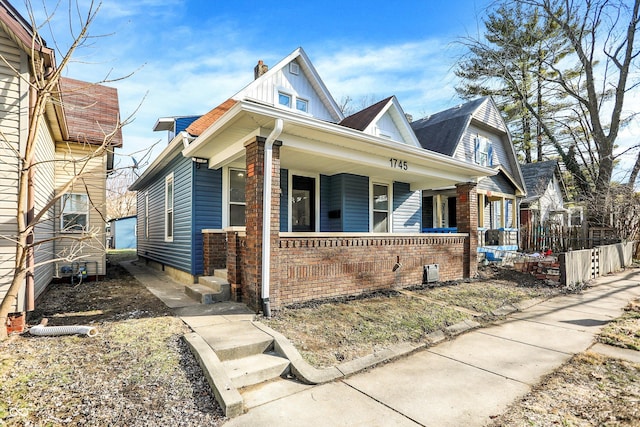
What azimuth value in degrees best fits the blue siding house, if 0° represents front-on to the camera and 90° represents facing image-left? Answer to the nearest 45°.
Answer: approximately 315°

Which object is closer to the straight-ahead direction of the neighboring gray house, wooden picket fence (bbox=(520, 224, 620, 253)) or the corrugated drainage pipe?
the wooden picket fence

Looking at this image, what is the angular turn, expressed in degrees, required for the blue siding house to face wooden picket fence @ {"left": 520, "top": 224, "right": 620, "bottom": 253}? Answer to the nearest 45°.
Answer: approximately 90° to its left

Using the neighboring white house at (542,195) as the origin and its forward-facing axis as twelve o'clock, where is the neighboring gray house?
The neighboring gray house is roughly at 2 o'clock from the neighboring white house.

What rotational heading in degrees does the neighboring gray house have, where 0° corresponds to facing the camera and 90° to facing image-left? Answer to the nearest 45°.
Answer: approximately 315°

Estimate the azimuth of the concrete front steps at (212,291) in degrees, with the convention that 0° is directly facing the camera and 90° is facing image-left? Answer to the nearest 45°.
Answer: approximately 45°

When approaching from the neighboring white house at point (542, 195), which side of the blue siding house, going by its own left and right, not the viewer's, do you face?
left

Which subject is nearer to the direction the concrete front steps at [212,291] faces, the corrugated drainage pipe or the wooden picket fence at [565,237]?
the corrugated drainage pipe

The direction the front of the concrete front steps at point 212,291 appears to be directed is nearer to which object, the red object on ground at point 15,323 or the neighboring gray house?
the red object on ground

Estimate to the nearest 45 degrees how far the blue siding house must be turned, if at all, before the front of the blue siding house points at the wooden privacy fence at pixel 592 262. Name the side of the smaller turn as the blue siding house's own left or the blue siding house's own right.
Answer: approximately 45° to the blue siding house's own left
